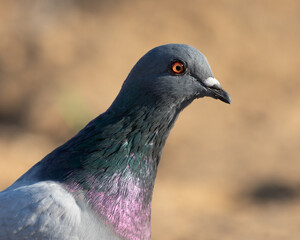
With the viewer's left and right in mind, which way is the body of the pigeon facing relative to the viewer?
facing to the right of the viewer
